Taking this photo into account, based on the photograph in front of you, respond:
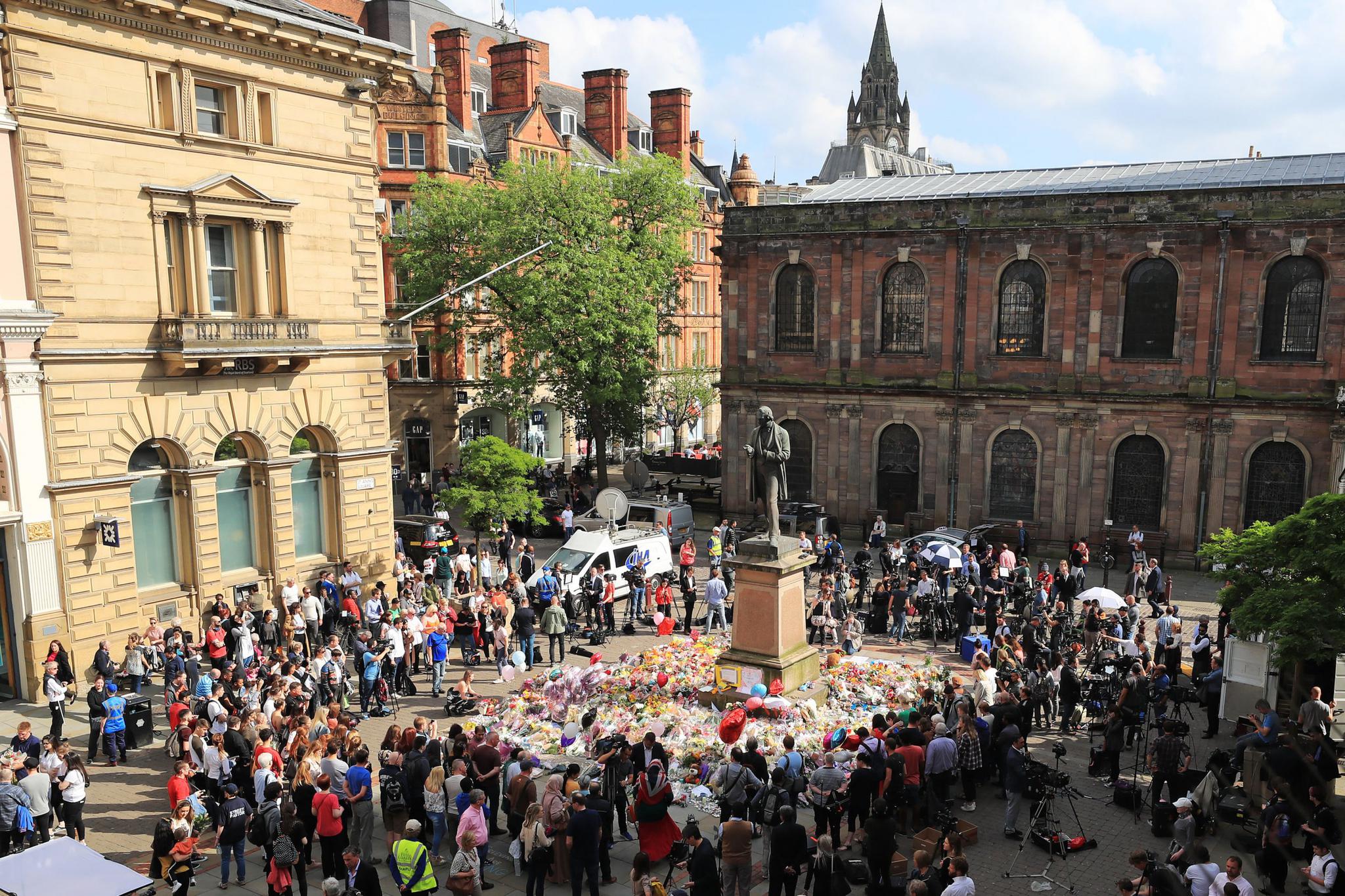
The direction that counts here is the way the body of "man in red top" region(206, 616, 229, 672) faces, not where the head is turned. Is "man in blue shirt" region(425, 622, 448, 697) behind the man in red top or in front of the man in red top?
in front

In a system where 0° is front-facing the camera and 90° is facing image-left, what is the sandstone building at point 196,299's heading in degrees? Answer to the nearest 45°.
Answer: approximately 315°

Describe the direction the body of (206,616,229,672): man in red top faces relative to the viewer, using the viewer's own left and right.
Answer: facing the viewer and to the right of the viewer

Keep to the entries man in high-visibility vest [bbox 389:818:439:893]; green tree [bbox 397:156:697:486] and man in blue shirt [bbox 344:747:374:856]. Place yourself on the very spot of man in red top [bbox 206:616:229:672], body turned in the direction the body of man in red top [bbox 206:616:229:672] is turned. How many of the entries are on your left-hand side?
1

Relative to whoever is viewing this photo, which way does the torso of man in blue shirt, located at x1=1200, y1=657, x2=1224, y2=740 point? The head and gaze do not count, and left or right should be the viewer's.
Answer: facing to the left of the viewer

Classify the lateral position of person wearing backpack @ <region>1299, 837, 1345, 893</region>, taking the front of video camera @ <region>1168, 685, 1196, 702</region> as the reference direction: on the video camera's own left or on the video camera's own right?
on the video camera's own left

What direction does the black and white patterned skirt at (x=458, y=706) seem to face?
to the viewer's right

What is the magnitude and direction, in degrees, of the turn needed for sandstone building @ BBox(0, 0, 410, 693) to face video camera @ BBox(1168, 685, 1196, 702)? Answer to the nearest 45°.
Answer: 0° — it already faces it

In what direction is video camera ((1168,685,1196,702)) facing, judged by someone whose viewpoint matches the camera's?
facing to the left of the viewer

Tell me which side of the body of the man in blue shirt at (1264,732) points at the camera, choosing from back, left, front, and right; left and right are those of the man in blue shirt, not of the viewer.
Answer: left

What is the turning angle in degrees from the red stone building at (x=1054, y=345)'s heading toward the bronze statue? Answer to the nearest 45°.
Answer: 0° — it already faces it

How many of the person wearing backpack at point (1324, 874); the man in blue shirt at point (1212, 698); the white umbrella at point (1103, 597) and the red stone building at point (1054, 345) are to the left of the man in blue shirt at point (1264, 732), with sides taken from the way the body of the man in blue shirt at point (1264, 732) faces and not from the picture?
1

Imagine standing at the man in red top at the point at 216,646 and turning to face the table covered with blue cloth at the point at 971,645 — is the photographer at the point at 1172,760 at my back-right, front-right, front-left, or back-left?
front-right

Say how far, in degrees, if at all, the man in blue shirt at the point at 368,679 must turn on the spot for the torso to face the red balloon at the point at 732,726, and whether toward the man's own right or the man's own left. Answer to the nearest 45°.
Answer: approximately 45° to the man's own right

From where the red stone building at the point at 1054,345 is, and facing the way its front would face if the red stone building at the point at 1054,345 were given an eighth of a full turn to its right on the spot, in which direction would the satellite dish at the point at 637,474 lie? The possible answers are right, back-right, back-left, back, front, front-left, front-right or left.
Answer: front-right
